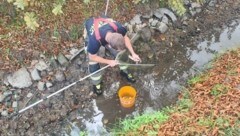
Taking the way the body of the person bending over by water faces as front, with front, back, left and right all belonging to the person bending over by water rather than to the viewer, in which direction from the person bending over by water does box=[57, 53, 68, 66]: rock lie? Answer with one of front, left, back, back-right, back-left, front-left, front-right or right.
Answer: back

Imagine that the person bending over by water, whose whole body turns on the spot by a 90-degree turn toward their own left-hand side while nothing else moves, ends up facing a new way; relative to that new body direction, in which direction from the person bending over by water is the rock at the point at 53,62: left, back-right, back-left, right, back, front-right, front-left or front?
left

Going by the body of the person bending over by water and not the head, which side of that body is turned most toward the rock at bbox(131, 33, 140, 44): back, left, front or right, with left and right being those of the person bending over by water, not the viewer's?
left

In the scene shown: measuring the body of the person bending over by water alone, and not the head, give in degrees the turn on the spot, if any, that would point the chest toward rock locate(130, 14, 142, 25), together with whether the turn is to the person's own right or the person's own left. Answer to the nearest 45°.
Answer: approximately 135° to the person's own left

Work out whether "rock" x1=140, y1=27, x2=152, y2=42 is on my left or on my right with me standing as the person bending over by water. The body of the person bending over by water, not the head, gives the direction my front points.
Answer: on my left

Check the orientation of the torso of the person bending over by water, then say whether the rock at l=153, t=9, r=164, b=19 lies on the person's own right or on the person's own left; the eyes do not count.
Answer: on the person's own left

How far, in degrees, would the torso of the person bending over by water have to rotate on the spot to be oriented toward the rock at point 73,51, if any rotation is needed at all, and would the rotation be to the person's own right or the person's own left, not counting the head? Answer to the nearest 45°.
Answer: approximately 180°

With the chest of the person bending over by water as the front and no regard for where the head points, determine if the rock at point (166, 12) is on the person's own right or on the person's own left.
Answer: on the person's own left

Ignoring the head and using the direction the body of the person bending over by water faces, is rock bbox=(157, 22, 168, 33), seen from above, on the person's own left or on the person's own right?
on the person's own left

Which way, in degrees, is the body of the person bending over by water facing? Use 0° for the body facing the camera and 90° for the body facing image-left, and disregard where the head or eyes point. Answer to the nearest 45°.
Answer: approximately 315°

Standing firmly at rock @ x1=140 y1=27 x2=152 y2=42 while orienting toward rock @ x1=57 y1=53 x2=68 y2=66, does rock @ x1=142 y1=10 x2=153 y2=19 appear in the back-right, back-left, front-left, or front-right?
back-right
